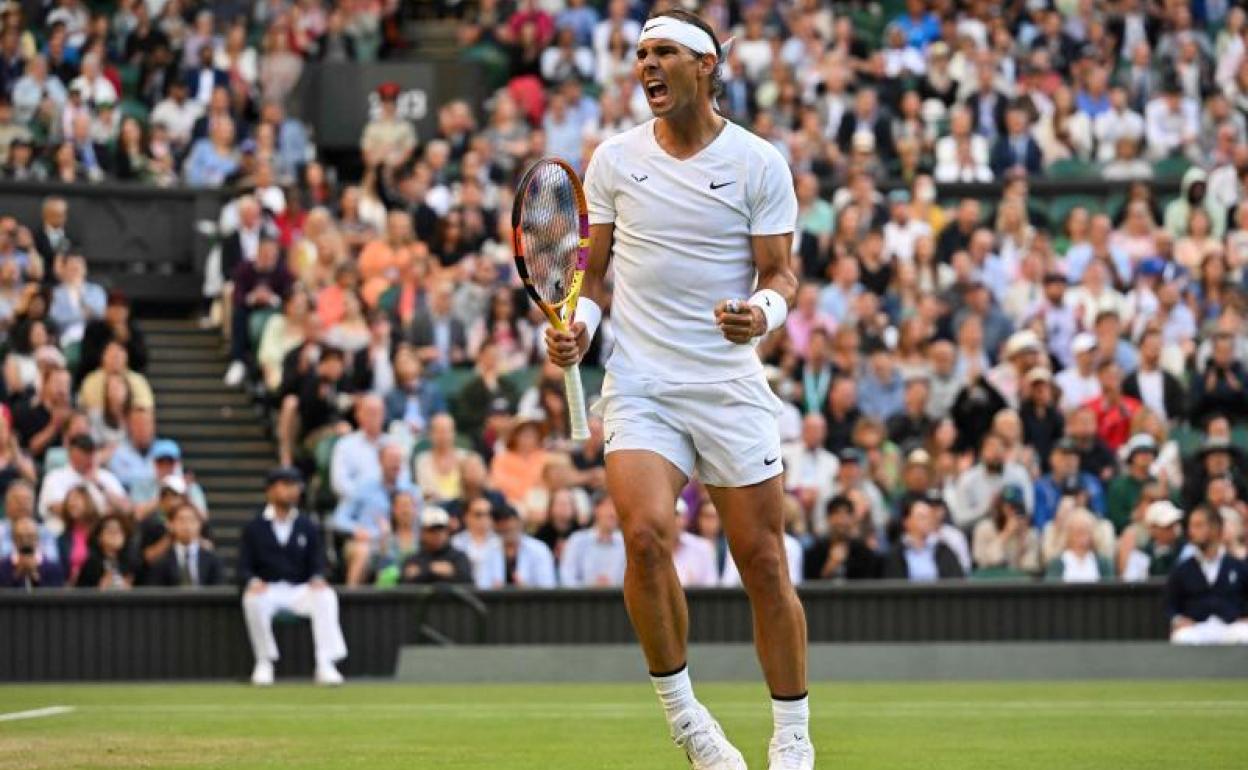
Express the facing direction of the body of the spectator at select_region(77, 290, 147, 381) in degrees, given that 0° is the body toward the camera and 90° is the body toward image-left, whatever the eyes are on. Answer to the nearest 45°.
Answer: approximately 0°

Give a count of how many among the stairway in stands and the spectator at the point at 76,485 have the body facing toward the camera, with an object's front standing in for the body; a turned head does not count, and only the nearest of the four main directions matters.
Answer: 2

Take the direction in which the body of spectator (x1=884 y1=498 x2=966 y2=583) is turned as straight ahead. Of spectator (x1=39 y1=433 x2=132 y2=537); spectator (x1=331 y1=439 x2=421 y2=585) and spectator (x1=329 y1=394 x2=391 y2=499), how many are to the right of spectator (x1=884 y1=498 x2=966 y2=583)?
3

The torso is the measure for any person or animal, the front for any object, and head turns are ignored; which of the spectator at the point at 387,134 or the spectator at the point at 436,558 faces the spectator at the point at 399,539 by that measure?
the spectator at the point at 387,134

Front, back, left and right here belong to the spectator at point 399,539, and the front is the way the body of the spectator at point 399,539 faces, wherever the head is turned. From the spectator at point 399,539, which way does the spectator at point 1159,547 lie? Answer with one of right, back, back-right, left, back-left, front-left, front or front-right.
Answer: left

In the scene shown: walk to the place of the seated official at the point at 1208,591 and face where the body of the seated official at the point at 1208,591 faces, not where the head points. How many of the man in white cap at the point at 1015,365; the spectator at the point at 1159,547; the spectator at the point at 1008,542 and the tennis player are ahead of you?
1

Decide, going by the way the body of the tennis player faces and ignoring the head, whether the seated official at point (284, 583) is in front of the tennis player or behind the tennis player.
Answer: behind

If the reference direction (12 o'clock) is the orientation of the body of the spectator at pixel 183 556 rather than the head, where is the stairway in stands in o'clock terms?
The stairway in stands is roughly at 6 o'clock from the spectator.

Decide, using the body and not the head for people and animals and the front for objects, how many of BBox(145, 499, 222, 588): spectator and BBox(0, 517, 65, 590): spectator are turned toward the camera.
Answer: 2

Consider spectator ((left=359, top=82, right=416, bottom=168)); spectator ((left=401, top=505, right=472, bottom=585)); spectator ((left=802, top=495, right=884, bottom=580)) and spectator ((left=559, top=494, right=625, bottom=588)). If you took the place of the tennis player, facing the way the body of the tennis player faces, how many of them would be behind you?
4
